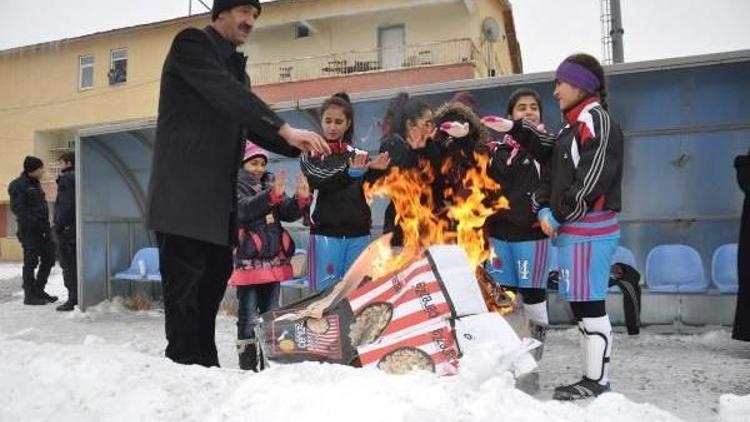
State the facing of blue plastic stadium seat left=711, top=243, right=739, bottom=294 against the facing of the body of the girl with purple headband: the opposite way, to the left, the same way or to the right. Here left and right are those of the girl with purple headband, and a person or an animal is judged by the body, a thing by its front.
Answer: to the left

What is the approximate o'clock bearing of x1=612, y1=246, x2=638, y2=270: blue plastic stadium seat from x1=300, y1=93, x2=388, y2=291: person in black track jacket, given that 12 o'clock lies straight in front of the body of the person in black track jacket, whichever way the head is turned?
The blue plastic stadium seat is roughly at 8 o'clock from the person in black track jacket.

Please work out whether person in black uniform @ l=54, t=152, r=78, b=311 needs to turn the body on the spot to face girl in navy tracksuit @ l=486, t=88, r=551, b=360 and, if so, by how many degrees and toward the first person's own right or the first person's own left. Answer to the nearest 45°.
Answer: approximately 135° to the first person's own left

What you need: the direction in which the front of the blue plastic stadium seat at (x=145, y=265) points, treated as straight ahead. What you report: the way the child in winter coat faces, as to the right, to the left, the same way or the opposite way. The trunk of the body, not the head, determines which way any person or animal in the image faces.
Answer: to the left

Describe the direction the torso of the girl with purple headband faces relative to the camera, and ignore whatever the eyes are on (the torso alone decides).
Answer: to the viewer's left

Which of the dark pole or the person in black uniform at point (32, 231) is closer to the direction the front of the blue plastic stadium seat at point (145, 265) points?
the person in black uniform
